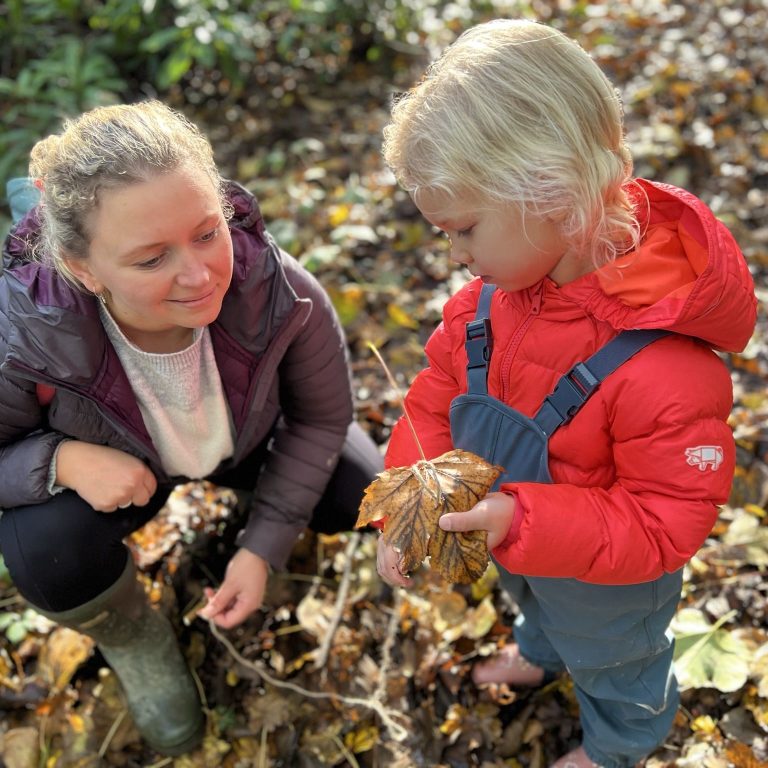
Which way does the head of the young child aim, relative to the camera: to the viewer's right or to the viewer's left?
to the viewer's left

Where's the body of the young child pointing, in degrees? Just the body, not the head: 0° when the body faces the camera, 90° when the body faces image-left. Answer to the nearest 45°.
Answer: approximately 45°

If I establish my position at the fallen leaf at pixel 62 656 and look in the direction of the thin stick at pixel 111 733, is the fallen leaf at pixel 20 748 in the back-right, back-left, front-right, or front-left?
front-right

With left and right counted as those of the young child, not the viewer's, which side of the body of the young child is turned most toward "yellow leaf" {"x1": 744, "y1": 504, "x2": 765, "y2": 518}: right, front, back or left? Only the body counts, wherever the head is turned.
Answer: back

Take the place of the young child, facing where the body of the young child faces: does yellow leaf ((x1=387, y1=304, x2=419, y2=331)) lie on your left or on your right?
on your right
